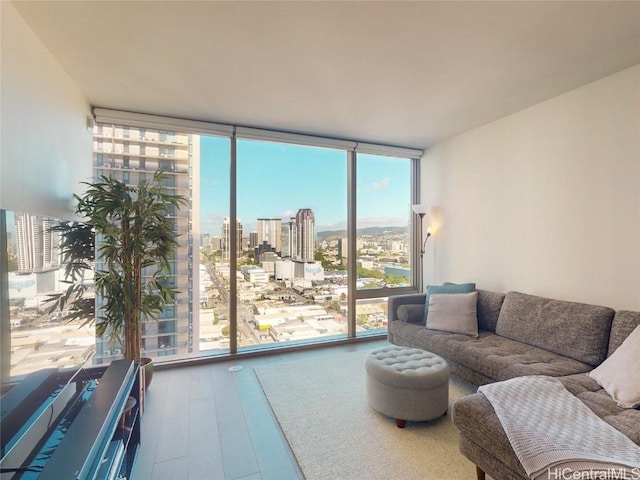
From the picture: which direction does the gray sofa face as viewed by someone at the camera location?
facing the viewer and to the left of the viewer

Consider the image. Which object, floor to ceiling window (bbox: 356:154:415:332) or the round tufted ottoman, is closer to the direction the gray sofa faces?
the round tufted ottoman

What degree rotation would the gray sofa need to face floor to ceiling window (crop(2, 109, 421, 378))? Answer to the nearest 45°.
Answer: approximately 45° to its right

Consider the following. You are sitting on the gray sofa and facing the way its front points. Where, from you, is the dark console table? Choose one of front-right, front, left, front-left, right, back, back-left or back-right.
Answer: front

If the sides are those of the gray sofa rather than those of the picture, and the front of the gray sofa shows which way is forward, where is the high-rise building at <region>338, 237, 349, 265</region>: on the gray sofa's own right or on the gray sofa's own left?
on the gray sofa's own right

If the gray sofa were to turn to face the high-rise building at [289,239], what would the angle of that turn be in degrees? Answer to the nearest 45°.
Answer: approximately 45° to its right

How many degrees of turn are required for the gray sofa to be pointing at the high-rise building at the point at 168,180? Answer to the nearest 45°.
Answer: approximately 45° to its right

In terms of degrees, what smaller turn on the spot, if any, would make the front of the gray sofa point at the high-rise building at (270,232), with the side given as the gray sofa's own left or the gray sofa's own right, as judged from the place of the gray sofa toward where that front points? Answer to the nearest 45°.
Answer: approximately 45° to the gray sofa's own right

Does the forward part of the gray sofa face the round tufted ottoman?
yes

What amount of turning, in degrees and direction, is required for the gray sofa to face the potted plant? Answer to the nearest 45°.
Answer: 0° — it already faces it

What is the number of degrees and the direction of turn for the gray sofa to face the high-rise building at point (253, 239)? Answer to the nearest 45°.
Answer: approximately 45° to its right
